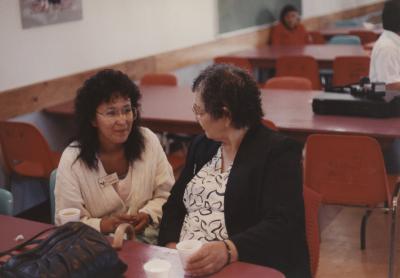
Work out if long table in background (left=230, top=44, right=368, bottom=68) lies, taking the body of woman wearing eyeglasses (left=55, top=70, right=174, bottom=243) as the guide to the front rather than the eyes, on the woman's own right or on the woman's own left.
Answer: on the woman's own left

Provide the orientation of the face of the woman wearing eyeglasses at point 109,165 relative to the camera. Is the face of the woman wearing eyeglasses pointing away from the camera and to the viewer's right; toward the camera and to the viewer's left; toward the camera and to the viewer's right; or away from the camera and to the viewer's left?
toward the camera and to the viewer's right

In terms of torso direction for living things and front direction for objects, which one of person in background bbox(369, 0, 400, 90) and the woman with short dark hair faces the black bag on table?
the woman with short dark hair

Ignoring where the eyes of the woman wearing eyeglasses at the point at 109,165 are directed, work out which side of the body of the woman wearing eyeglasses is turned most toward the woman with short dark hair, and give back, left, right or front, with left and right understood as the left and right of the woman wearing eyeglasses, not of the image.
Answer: front

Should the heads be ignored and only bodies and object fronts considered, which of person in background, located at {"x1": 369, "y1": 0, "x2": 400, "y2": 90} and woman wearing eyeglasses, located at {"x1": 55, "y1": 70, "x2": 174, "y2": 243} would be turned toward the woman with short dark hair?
the woman wearing eyeglasses

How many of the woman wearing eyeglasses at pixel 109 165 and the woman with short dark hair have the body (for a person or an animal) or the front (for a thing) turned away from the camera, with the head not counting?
0

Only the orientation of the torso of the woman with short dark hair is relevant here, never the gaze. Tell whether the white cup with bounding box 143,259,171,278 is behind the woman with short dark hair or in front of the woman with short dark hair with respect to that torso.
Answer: in front

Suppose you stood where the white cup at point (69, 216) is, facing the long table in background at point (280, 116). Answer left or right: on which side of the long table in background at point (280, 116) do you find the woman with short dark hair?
right

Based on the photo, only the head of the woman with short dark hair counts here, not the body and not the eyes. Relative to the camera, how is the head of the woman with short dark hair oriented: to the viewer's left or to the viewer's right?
to the viewer's left

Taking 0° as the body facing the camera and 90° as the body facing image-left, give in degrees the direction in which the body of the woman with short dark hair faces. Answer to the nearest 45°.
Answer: approximately 45°

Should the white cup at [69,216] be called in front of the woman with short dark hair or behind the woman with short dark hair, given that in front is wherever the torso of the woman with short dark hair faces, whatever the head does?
in front

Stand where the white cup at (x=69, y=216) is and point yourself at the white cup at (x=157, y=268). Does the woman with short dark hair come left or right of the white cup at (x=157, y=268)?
left
